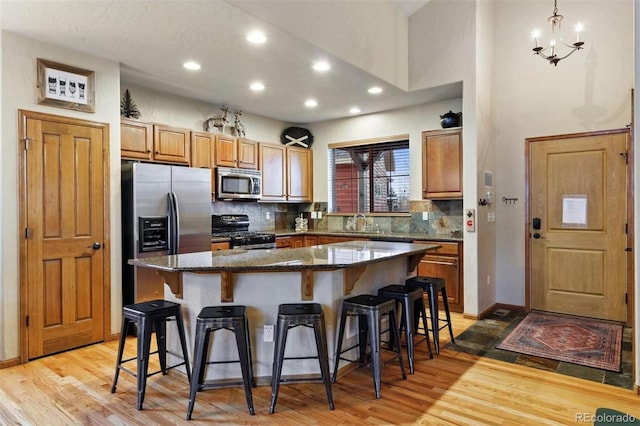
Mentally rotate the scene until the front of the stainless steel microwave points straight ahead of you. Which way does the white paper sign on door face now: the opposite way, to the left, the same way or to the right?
to the right

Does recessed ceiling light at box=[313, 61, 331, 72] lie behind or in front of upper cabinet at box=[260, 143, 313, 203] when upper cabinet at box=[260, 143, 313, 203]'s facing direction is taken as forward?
in front

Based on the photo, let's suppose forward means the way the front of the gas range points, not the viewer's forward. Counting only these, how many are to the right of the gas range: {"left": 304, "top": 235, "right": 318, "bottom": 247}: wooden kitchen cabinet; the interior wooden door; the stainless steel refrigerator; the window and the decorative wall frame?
3

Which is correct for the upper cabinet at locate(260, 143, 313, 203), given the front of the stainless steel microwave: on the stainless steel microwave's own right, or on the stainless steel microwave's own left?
on the stainless steel microwave's own left
